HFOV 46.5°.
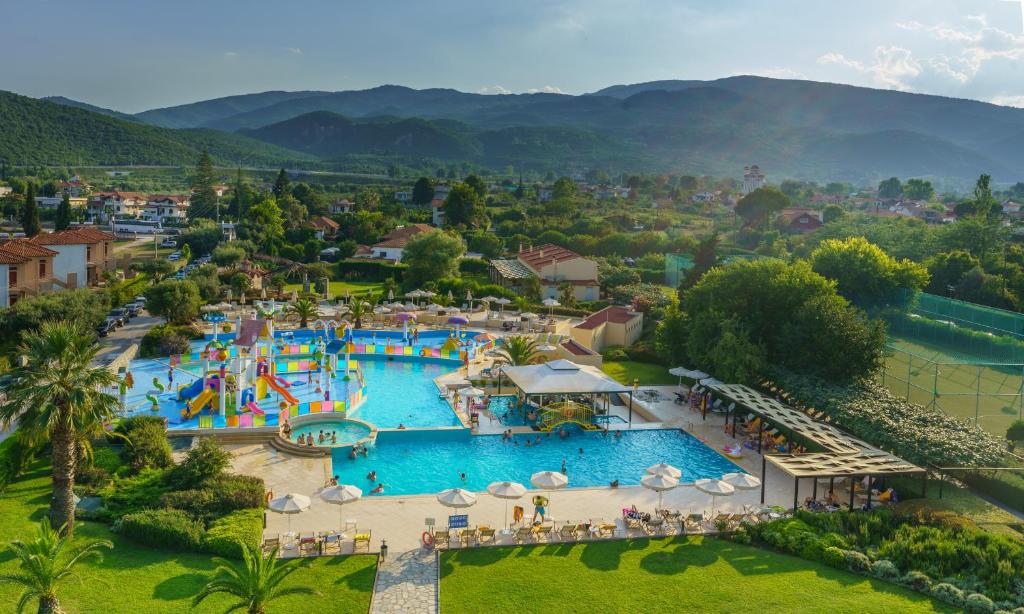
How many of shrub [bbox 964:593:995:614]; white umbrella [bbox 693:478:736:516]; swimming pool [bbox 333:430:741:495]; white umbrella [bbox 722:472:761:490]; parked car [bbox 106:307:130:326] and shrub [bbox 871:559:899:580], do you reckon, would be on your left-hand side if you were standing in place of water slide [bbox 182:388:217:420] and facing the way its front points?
5

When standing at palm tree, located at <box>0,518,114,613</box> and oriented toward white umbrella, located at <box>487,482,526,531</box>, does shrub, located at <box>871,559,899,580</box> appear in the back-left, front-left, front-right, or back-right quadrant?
front-right

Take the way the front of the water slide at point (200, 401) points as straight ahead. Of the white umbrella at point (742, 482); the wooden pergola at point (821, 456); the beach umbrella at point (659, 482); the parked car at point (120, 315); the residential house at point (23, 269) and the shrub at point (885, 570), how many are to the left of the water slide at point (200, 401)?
4

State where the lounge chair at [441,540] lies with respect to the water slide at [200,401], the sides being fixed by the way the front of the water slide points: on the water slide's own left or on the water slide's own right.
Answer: on the water slide's own left

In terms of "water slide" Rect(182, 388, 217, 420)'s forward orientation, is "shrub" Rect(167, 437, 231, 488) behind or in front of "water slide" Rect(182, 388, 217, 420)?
in front

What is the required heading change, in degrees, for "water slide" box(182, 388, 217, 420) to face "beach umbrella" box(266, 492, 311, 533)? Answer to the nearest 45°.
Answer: approximately 45° to its left

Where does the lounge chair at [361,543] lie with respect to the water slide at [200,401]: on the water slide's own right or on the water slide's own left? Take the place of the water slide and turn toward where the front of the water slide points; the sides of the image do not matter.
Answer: on the water slide's own left

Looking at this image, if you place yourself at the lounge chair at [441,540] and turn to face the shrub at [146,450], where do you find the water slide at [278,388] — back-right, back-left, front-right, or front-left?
front-right

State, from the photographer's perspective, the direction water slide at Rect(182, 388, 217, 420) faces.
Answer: facing the viewer and to the left of the viewer

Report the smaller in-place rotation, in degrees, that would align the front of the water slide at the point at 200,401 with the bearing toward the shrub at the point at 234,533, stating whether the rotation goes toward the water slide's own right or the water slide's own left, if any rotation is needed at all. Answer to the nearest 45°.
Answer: approximately 45° to the water slide's own left

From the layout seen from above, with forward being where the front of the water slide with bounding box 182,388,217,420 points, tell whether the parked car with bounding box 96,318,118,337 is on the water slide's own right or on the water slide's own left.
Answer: on the water slide's own right

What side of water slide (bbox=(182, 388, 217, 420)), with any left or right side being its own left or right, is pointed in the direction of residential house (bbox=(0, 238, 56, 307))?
right

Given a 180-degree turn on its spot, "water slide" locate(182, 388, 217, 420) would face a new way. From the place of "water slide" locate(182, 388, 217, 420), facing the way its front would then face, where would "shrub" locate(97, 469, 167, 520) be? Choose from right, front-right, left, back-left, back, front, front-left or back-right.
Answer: back-right

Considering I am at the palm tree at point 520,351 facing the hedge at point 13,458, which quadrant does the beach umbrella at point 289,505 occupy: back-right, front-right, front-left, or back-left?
front-left

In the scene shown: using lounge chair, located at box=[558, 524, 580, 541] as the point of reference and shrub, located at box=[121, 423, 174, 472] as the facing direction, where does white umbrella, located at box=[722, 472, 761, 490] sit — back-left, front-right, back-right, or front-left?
back-right

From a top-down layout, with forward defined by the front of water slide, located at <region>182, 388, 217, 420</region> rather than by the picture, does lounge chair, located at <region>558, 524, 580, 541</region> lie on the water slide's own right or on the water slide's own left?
on the water slide's own left

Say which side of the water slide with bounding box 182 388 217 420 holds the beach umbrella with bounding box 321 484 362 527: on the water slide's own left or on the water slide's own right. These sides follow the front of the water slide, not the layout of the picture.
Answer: on the water slide's own left

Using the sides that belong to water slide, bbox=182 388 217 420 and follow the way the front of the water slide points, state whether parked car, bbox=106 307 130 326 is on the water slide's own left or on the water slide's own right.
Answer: on the water slide's own right

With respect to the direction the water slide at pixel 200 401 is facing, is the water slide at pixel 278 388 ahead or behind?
behind
